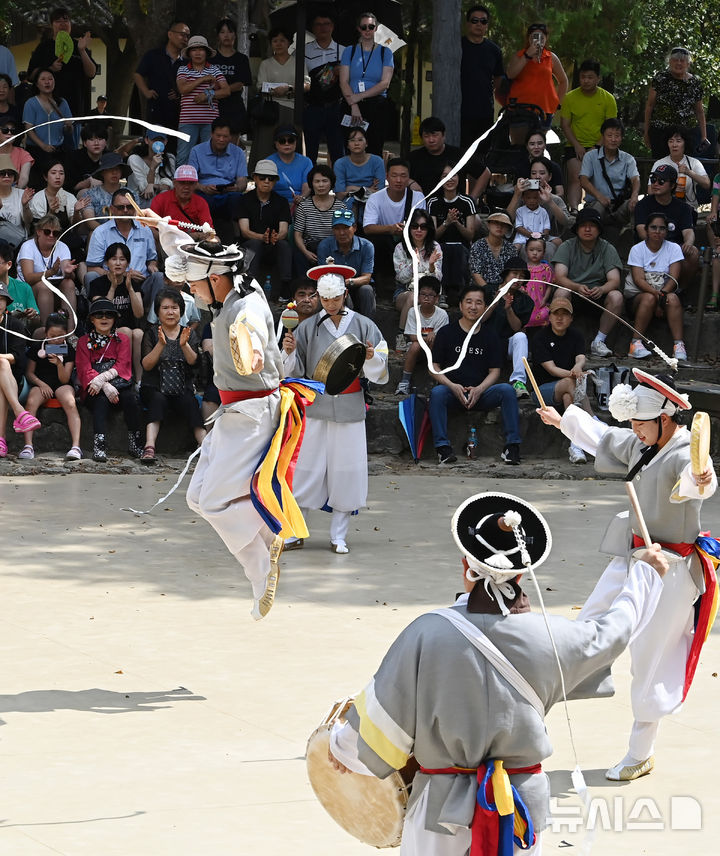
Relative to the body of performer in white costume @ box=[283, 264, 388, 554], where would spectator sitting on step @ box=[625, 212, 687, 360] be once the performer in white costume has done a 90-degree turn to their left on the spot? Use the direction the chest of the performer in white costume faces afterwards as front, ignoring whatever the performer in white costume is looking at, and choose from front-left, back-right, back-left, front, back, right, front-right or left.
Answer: front-left

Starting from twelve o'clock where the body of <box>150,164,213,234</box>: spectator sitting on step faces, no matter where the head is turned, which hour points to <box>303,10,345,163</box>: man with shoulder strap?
The man with shoulder strap is roughly at 7 o'clock from the spectator sitting on step.

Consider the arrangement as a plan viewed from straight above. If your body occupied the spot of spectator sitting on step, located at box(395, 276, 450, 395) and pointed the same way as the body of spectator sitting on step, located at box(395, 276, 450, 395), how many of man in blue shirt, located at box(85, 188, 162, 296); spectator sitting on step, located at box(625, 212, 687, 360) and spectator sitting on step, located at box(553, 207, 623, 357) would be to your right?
1

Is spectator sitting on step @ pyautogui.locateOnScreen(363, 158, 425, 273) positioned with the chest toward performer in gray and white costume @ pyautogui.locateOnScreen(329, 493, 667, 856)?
yes

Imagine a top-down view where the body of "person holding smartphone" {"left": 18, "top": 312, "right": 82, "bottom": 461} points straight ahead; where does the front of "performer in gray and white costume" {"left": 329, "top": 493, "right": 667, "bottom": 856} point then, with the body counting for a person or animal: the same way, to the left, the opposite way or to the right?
the opposite way

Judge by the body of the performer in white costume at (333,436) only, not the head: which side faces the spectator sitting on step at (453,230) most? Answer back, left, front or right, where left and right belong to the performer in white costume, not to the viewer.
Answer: back

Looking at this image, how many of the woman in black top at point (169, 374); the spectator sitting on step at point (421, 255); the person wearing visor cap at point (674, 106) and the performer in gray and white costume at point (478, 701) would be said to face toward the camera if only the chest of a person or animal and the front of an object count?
3

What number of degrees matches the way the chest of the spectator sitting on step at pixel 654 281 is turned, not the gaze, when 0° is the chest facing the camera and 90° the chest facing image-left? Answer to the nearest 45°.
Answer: approximately 0°

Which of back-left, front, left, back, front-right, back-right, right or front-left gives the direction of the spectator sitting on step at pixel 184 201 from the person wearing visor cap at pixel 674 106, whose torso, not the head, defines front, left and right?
front-right
